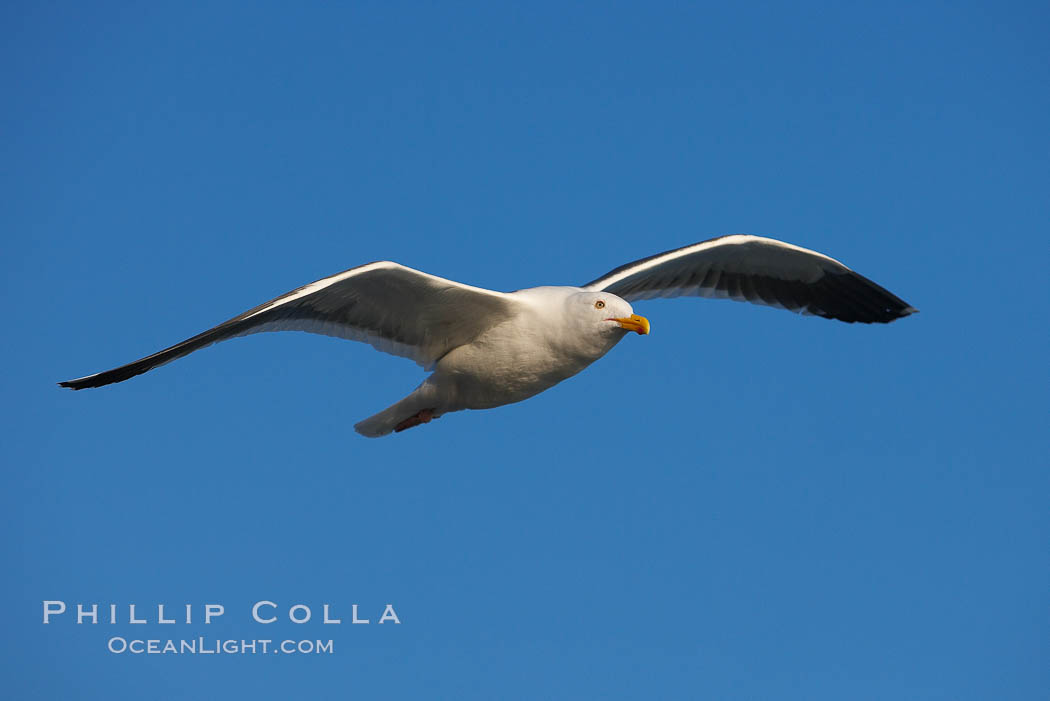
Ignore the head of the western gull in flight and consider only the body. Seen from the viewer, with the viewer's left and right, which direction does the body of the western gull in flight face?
facing the viewer and to the right of the viewer
